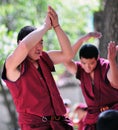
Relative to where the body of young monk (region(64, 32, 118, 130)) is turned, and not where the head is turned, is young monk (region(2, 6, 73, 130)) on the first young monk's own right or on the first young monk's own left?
on the first young monk's own right

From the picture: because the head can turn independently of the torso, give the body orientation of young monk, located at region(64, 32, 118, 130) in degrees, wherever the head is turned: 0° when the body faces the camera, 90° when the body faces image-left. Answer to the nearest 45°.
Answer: approximately 0°

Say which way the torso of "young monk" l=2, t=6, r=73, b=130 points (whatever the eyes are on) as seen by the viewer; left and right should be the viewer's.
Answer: facing the viewer and to the right of the viewer

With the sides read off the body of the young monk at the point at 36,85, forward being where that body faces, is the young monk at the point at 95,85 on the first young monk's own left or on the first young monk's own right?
on the first young monk's own left

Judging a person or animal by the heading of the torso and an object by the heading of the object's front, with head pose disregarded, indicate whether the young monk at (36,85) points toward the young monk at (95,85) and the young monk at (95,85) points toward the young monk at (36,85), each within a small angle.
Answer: no

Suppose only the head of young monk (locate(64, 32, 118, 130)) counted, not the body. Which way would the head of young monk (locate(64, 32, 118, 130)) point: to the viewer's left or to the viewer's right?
to the viewer's left
